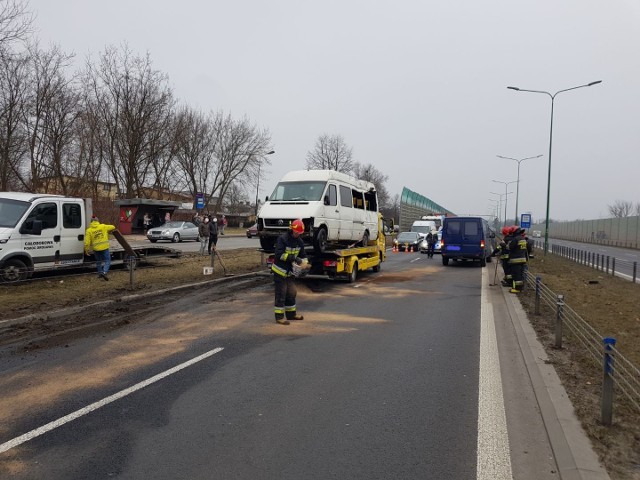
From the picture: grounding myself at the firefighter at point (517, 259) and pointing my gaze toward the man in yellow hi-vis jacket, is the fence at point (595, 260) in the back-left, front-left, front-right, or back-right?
back-right

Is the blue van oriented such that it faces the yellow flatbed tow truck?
no

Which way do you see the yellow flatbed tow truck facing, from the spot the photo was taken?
facing away from the viewer and to the right of the viewer

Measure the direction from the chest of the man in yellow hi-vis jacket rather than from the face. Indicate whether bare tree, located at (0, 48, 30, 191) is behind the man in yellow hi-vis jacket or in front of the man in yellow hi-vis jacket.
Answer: in front

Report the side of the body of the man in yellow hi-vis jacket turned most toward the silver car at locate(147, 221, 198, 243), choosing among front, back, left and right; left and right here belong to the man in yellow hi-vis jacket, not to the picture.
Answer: front

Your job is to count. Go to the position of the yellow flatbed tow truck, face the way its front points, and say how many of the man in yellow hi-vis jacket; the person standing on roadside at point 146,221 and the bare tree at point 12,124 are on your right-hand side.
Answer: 0

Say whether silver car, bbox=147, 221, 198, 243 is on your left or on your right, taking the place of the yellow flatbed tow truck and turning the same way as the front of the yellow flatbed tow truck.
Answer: on your left

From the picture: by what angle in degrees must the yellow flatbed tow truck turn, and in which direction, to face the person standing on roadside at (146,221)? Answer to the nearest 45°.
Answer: approximately 90° to its left

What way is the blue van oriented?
away from the camera

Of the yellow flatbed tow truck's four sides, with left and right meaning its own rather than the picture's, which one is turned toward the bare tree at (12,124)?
left

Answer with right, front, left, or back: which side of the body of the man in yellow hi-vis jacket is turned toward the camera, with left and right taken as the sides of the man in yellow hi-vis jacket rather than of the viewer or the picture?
back
